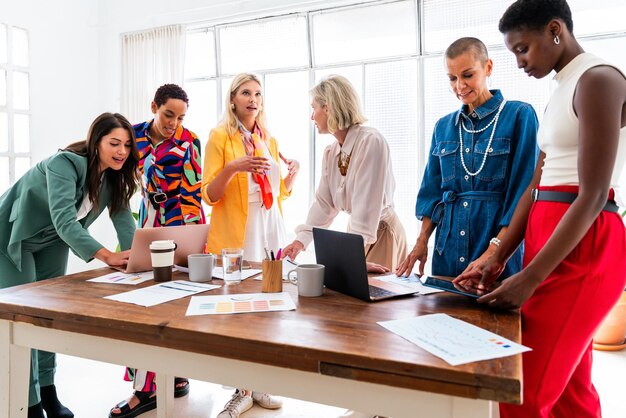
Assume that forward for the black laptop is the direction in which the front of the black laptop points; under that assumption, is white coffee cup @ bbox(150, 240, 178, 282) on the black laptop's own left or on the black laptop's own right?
on the black laptop's own left

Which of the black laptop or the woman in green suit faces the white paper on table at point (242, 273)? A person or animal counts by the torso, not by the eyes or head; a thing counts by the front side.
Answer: the woman in green suit

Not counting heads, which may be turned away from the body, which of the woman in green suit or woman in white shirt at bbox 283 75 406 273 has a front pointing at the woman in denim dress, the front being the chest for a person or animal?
the woman in green suit

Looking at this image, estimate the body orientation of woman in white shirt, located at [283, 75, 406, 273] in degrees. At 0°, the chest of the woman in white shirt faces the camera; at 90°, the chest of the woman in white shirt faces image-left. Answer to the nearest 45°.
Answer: approximately 45°

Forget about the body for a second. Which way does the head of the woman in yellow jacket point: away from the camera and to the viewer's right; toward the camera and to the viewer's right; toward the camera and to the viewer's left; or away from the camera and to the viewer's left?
toward the camera and to the viewer's right

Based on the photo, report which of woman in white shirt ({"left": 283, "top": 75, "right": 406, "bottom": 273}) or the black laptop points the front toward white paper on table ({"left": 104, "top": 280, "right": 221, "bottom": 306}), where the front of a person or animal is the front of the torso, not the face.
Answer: the woman in white shirt

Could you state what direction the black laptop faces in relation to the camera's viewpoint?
facing away from the viewer and to the right of the viewer

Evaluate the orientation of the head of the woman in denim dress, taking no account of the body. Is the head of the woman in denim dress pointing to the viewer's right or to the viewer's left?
to the viewer's left

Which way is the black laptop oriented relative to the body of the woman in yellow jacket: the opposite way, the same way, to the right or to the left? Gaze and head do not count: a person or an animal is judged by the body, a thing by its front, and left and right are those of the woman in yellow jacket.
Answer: to the left

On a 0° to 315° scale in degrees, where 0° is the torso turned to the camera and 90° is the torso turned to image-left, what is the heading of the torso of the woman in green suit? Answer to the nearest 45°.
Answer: approximately 315°

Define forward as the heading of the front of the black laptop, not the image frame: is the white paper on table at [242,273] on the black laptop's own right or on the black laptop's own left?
on the black laptop's own left
